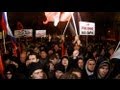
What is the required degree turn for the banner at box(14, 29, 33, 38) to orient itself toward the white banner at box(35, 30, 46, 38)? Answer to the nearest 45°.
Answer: approximately 90° to its left

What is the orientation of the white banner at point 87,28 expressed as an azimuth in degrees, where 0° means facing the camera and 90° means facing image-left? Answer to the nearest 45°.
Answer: approximately 0°

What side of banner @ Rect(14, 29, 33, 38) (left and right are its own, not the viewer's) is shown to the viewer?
front

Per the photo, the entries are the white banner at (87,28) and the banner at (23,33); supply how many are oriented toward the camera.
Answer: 2

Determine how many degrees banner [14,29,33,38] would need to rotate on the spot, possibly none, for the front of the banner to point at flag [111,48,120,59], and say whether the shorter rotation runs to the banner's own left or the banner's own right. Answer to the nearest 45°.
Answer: approximately 90° to the banner's own left

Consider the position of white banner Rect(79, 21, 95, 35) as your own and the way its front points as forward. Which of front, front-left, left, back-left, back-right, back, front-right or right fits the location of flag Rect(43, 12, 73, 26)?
right

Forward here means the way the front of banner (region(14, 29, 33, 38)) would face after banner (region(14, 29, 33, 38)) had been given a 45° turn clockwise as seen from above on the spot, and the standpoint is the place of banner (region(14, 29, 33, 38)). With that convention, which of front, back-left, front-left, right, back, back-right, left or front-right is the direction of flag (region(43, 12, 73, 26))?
back-left

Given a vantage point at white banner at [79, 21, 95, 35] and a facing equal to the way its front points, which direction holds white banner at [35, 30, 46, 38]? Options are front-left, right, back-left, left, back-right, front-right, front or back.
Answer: right

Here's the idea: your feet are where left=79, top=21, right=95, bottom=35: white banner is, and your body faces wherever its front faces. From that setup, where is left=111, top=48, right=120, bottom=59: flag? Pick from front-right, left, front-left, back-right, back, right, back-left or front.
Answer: left

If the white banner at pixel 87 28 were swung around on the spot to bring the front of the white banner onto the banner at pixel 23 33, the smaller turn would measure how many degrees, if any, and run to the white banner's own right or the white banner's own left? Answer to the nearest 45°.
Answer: approximately 90° to the white banner's own right

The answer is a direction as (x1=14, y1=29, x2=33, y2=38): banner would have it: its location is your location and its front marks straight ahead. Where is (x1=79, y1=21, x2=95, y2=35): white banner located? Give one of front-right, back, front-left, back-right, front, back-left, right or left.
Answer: left
